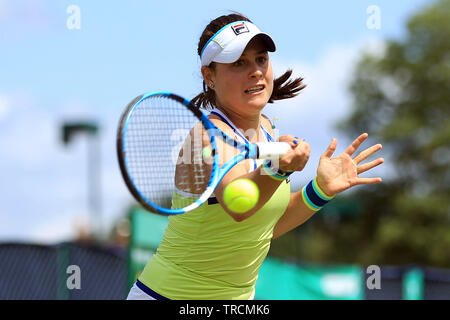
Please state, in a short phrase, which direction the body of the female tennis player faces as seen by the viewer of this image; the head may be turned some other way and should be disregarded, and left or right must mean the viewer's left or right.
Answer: facing the viewer and to the right of the viewer

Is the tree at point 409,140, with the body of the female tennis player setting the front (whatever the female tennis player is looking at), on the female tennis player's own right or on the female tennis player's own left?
on the female tennis player's own left

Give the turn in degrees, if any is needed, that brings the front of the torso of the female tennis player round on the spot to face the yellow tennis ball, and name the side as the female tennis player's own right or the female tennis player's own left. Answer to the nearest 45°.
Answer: approximately 45° to the female tennis player's own right

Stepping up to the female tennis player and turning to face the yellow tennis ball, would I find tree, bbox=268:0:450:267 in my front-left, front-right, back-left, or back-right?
back-left
